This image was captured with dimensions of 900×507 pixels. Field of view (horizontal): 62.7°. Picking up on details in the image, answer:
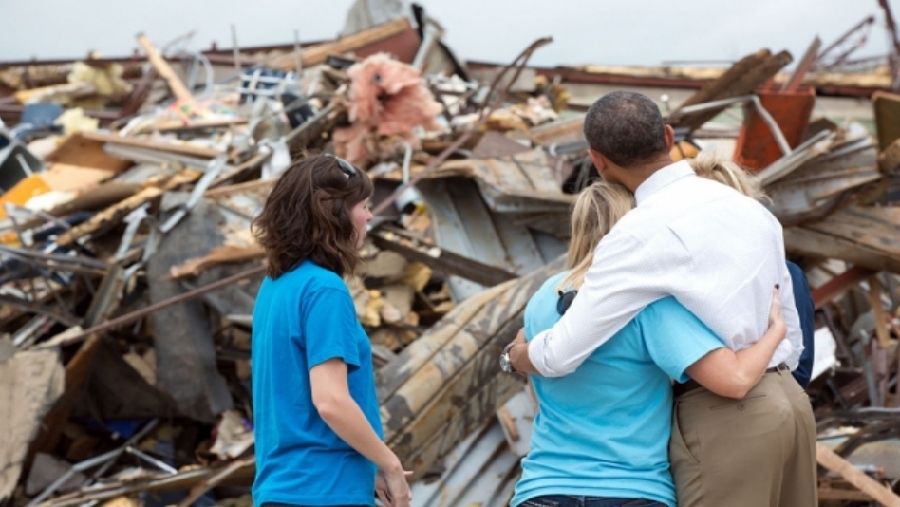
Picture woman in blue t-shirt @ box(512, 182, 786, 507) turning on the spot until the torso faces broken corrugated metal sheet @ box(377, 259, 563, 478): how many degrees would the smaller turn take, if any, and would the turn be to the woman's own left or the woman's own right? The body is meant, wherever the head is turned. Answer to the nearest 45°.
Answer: approximately 45° to the woman's own left

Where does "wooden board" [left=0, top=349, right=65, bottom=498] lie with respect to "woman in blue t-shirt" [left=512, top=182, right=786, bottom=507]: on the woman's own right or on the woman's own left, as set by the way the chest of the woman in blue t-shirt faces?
on the woman's own left

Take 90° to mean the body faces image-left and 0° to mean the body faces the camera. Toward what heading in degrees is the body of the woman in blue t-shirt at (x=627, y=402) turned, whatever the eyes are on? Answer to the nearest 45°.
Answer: approximately 180°

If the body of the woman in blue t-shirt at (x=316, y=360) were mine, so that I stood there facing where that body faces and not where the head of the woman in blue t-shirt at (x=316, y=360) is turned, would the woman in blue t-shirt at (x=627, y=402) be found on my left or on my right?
on my right

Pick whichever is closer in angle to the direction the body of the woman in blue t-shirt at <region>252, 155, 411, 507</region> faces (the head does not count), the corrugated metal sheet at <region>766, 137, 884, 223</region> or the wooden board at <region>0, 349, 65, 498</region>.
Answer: the corrugated metal sheet

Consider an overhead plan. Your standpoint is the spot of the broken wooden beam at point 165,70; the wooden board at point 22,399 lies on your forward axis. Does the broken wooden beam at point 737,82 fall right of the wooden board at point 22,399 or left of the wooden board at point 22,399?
left

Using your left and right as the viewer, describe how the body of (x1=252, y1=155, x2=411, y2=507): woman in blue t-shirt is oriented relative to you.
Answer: facing away from the viewer and to the right of the viewer
